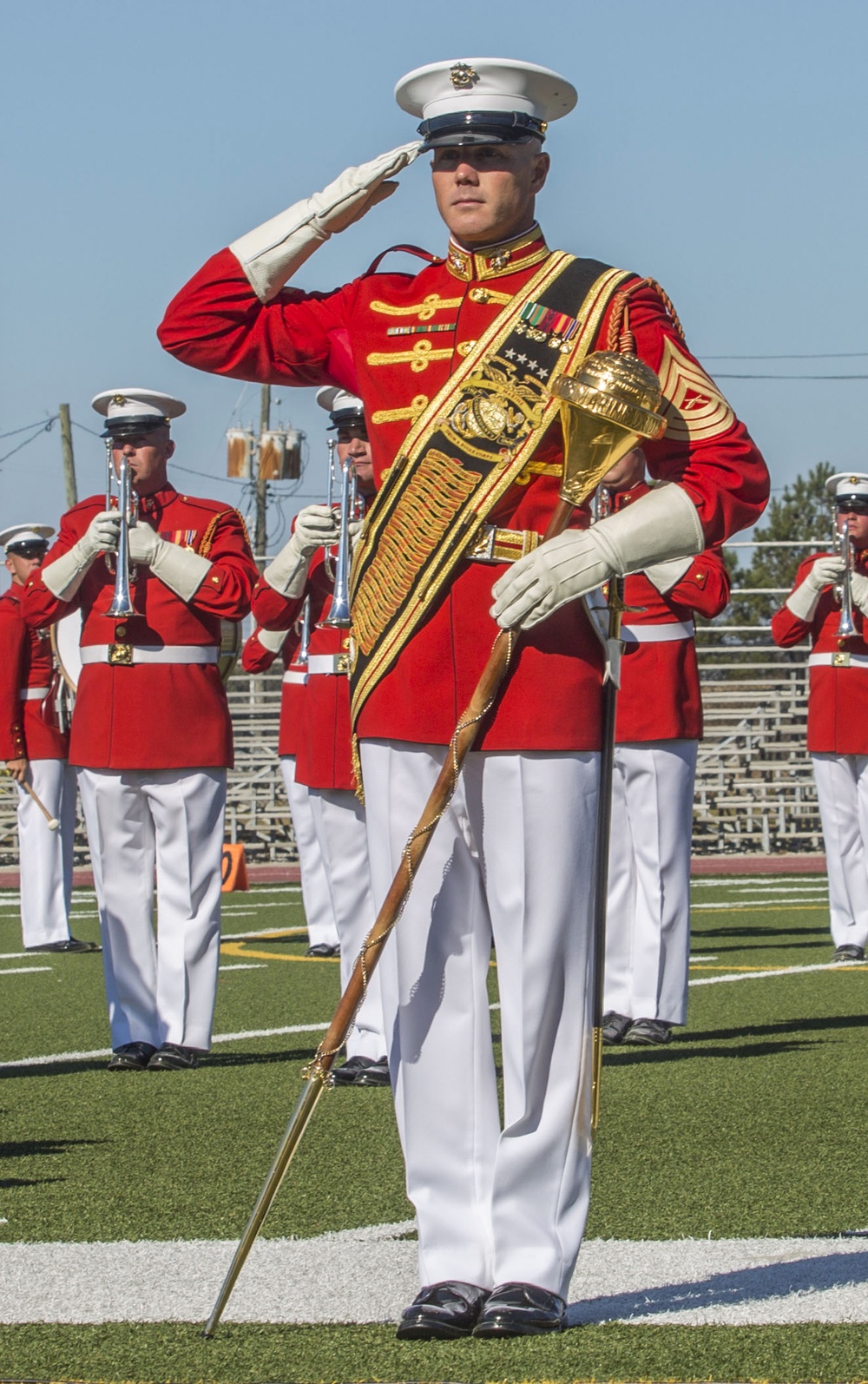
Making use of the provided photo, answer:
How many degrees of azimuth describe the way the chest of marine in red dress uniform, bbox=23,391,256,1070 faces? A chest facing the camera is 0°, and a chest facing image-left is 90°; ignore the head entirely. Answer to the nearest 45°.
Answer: approximately 45°

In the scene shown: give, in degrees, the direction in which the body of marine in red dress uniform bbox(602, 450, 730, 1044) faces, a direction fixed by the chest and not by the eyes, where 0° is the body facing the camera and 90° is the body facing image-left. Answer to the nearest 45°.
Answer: approximately 45°

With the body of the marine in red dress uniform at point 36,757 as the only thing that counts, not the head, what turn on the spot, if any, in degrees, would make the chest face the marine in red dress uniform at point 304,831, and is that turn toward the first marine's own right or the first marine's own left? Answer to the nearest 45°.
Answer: approximately 45° to the first marine's own left

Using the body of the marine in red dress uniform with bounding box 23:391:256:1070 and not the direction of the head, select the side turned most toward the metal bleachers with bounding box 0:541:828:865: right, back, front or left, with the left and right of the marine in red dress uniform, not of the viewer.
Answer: back

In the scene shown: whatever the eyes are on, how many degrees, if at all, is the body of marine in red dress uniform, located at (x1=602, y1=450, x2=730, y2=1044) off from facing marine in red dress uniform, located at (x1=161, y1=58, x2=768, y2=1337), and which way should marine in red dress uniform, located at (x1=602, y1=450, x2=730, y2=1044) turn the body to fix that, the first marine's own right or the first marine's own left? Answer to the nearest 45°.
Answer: approximately 45° to the first marine's own left

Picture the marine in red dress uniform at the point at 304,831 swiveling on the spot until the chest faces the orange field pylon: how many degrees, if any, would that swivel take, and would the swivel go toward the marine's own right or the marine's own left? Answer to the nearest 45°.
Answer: approximately 135° to the marine's own right

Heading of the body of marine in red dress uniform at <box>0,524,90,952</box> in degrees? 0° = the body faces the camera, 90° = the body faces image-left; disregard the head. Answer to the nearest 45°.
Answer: approximately 315°

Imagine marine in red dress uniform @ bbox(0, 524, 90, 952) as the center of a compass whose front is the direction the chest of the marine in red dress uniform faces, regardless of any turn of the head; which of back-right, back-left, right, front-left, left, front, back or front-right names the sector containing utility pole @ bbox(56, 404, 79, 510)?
back-left

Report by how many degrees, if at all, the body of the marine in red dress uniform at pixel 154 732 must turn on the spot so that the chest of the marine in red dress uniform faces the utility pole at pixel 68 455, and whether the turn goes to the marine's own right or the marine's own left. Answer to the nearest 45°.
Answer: approximately 135° to the marine's own right
